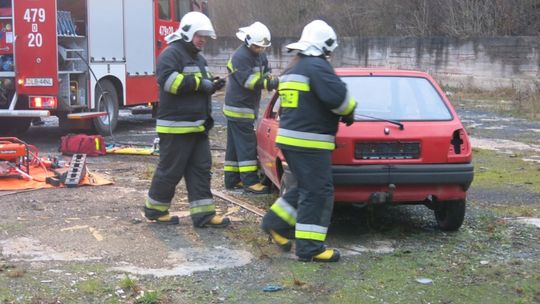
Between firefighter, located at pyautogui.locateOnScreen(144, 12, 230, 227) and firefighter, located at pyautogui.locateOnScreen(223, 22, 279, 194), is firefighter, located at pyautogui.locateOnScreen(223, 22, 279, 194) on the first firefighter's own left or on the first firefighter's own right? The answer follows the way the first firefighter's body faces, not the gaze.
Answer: on the first firefighter's own left

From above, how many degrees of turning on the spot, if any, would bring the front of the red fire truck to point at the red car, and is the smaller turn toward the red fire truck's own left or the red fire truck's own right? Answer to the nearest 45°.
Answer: approximately 135° to the red fire truck's own right

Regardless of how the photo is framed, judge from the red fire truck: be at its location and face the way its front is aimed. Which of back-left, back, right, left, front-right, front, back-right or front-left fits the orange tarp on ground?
back-right

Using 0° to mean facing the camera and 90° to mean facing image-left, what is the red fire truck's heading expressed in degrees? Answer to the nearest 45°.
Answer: approximately 225°

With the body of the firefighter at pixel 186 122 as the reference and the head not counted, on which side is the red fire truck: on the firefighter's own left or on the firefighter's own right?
on the firefighter's own left

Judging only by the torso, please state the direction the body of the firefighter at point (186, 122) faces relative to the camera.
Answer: to the viewer's right
